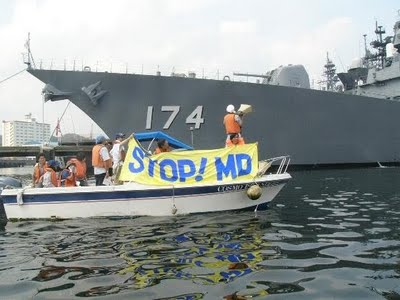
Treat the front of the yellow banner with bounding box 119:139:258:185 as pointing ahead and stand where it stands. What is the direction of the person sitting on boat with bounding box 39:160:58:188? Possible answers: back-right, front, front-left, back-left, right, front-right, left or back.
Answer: right

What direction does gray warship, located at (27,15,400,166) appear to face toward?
to the viewer's left

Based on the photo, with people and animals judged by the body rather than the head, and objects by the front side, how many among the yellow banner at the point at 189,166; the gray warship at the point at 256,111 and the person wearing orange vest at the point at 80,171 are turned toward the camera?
1

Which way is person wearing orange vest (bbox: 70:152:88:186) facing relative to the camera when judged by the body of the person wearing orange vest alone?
away from the camera

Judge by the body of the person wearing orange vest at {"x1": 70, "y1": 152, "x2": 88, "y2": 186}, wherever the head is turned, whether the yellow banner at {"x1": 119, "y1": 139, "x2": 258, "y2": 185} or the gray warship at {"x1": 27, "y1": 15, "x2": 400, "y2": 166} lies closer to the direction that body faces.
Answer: the gray warship

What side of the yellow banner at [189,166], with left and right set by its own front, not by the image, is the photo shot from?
front

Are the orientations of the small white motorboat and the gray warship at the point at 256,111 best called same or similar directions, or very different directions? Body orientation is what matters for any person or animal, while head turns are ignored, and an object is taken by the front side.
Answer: very different directions

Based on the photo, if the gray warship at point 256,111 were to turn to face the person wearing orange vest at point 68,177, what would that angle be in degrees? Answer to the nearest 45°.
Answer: approximately 90° to its left

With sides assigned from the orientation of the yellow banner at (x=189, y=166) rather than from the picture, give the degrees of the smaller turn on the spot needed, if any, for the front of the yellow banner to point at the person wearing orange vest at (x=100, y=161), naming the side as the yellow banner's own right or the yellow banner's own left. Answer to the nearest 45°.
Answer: approximately 90° to the yellow banner's own right

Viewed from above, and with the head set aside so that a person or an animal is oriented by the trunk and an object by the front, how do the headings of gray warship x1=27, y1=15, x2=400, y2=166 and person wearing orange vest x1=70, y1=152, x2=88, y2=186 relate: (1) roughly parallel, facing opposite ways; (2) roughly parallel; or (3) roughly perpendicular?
roughly perpendicular

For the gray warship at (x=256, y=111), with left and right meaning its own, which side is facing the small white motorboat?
left

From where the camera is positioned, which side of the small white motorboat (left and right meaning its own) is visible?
right
